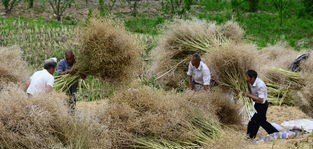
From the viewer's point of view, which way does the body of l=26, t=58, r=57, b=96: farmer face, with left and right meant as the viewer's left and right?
facing away from the viewer and to the right of the viewer

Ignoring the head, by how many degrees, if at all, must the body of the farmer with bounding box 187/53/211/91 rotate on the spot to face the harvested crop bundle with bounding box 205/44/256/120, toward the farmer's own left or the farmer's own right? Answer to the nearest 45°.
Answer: approximately 45° to the farmer's own left

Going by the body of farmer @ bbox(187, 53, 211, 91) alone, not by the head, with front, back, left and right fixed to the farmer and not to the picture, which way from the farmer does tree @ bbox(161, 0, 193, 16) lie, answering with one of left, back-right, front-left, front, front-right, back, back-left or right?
back-right

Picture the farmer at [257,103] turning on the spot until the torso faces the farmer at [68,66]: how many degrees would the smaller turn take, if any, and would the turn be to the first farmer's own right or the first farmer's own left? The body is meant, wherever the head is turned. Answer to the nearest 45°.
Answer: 0° — they already face them

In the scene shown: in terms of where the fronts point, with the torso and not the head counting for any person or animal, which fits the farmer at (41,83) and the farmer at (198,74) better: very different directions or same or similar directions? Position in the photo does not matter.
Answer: very different directions

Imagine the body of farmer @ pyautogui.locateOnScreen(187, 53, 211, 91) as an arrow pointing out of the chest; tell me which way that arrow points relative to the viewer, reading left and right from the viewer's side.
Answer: facing the viewer and to the left of the viewer

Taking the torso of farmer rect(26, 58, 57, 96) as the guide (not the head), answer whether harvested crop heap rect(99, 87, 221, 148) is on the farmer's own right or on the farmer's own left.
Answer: on the farmer's own right

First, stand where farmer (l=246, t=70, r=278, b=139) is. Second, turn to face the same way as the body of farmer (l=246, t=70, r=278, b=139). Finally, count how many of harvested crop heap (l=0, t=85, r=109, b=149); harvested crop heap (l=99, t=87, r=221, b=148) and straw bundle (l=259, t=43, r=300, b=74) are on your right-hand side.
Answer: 1

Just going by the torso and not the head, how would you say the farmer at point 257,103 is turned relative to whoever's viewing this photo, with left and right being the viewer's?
facing to the left of the viewer
